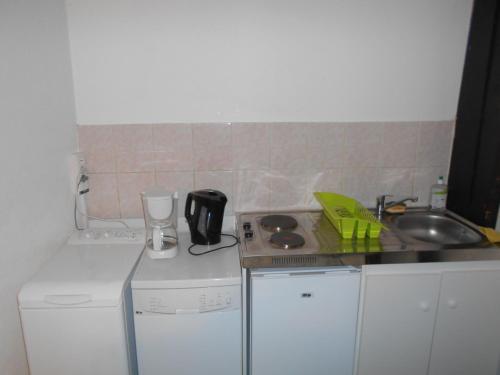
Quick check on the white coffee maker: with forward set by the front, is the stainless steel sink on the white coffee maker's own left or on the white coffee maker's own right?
on the white coffee maker's own left

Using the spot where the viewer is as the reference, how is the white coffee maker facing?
facing the viewer

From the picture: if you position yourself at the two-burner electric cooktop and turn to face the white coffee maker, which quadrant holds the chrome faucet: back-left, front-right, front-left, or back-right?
back-right

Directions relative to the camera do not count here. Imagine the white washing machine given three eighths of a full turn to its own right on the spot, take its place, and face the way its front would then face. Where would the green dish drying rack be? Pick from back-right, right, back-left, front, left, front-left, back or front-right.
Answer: back-right

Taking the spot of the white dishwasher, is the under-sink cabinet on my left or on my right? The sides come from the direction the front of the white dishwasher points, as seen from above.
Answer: on my left

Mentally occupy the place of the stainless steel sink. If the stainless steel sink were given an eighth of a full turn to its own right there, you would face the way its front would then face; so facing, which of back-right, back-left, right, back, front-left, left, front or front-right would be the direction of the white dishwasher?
front
